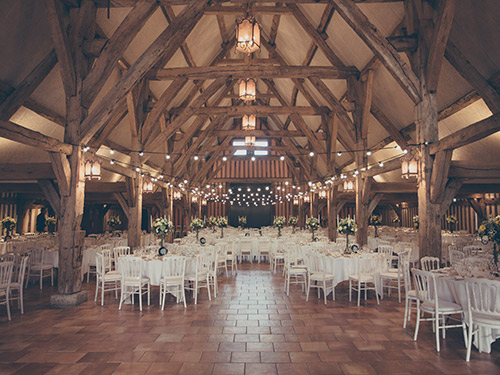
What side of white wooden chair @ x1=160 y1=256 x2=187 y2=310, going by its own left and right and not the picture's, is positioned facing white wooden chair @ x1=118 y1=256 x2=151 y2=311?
left

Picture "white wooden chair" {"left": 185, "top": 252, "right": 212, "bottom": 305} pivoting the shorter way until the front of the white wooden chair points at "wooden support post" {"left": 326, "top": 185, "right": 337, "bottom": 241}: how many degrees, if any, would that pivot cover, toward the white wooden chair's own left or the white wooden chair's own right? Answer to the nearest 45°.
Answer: approximately 90° to the white wooden chair's own right

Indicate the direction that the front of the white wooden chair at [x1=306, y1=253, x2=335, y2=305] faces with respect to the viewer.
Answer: facing away from the viewer and to the right of the viewer

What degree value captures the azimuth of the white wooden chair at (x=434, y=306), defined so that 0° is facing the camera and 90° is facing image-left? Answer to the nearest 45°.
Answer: approximately 225°

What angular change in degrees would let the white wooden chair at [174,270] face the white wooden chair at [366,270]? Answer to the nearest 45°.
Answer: approximately 90° to its right

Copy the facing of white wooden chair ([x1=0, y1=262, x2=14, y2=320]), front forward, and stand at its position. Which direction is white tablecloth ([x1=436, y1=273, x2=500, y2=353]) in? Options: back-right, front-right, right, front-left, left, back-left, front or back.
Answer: back

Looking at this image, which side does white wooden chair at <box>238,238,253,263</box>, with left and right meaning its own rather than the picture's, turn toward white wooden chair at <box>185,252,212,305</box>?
back

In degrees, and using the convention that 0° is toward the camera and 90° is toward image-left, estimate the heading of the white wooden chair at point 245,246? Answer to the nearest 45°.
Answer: approximately 180°

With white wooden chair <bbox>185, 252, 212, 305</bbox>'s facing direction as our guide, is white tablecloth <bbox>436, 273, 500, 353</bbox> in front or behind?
behind

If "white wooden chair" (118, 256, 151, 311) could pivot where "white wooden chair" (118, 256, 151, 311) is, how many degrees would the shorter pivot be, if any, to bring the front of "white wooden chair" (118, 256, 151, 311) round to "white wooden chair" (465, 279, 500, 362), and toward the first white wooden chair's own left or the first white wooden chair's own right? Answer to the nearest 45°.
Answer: approximately 90° to the first white wooden chair's own right
